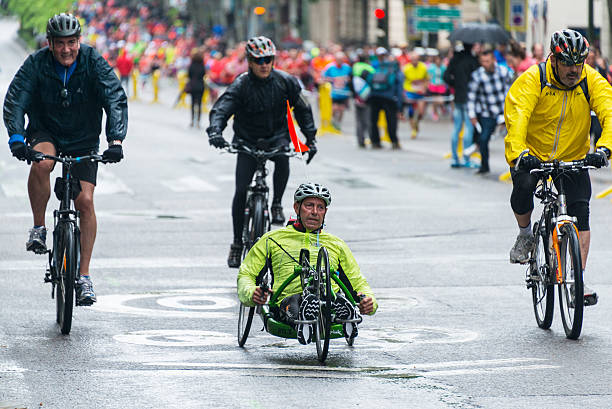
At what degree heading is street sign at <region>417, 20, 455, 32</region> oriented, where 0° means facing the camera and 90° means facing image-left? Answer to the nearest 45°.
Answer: approximately 0°

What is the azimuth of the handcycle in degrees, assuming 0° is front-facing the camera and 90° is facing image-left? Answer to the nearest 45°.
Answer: approximately 0°

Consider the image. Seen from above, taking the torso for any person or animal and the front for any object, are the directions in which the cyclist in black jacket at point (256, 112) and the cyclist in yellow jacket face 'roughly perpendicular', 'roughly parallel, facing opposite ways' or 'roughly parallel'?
roughly parallel

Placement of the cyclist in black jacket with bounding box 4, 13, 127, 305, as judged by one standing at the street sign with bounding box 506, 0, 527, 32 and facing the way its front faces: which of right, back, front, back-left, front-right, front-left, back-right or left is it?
front

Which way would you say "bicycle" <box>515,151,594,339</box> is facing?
toward the camera

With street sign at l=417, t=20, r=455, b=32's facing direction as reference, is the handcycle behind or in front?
in front

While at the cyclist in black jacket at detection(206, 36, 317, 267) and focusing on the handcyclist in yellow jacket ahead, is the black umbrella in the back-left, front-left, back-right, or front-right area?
back-left

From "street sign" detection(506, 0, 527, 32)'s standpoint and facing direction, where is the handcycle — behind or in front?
in front

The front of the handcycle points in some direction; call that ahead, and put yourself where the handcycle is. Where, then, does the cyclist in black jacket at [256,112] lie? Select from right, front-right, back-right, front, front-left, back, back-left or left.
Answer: back

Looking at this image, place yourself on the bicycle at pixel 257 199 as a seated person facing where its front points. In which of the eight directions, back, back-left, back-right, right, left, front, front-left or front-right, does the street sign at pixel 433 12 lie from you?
back

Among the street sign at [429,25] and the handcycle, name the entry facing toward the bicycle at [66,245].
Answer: the street sign

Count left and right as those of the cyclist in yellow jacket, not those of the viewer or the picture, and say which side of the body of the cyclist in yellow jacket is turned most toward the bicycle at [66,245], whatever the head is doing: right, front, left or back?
right

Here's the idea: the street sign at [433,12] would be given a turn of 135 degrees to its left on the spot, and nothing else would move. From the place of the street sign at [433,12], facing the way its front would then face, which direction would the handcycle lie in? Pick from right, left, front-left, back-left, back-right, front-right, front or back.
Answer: back-right

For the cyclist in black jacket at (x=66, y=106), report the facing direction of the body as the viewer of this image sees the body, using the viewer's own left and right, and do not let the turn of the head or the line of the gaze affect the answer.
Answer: facing the viewer

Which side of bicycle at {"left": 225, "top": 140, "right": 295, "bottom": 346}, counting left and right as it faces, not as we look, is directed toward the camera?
front

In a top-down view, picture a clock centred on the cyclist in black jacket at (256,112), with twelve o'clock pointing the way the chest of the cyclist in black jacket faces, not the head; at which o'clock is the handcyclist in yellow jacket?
The handcyclist in yellow jacket is roughly at 12 o'clock from the cyclist in black jacket.

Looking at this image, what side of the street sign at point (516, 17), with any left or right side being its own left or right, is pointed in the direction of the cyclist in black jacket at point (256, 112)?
front

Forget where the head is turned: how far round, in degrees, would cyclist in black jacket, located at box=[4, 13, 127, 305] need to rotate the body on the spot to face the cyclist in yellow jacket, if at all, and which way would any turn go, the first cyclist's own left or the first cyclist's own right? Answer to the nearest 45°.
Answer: approximately 90° to the first cyclist's own left

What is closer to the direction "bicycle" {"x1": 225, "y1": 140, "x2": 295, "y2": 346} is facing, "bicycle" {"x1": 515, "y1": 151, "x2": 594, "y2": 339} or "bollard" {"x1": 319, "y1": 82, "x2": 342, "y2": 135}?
the bicycle
